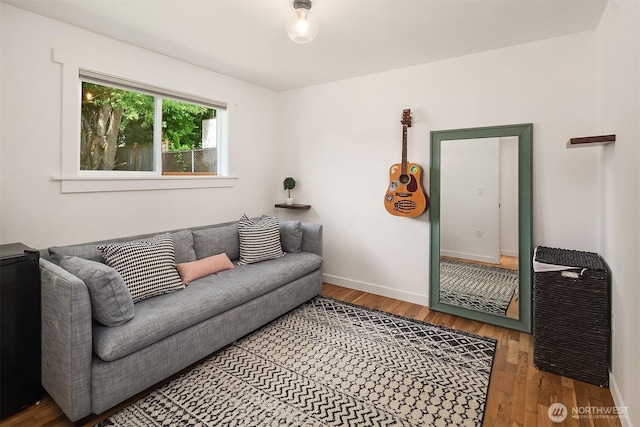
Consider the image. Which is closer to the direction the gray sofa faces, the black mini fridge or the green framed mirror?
the green framed mirror

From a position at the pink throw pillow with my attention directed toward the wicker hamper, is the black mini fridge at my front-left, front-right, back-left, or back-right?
back-right

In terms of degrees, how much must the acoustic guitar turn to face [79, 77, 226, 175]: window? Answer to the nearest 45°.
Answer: approximately 90° to its right

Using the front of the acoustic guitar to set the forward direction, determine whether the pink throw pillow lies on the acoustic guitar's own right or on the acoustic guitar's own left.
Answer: on the acoustic guitar's own right

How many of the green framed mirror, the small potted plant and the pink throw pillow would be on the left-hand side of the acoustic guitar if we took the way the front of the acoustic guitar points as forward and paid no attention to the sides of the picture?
1

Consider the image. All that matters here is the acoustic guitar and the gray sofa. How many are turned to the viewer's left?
0

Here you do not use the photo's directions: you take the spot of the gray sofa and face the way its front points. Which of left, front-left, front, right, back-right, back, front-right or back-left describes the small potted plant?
left

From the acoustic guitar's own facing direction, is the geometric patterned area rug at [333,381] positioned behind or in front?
in front

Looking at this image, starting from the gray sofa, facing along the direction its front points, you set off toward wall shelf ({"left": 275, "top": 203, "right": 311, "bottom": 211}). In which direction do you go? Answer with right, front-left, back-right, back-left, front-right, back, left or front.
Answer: left

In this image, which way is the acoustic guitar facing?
toward the camera

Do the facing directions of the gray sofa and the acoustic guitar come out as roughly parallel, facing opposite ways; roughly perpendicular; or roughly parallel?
roughly perpendicular

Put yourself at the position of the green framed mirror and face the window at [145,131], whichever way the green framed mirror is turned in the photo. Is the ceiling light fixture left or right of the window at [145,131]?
left

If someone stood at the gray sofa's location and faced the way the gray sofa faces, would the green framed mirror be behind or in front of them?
in front

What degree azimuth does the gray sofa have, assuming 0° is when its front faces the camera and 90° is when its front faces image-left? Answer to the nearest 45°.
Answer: approximately 315°
